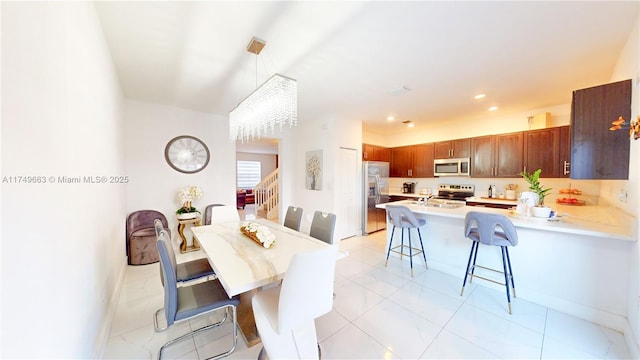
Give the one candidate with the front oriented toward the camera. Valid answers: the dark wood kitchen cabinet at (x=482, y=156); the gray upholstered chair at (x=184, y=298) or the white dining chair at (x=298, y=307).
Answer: the dark wood kitchen cabinet

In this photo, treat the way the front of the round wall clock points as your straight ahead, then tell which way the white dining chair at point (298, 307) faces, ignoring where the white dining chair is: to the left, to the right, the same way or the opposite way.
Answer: the opposite way

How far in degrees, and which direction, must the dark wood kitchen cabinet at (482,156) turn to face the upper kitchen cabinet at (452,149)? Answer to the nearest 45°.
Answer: approximately 90° to its right

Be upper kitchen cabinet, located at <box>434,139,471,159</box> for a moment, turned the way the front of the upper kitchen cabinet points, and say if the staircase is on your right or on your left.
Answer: on your right

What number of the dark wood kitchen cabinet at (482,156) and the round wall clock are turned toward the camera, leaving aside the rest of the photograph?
2

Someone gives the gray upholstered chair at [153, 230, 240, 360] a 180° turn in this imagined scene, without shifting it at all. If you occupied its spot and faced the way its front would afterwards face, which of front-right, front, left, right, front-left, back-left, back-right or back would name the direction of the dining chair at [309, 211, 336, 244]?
back

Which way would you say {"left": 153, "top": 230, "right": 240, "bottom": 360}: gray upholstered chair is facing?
to the viewer's right

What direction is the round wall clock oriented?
toward the camera

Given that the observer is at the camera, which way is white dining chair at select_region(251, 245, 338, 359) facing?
facing away from the viewer and to the left of the viewer

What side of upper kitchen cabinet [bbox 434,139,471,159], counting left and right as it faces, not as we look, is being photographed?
front

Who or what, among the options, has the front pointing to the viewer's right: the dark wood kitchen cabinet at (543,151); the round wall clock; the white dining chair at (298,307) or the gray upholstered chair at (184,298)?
the gray upholstered chair
